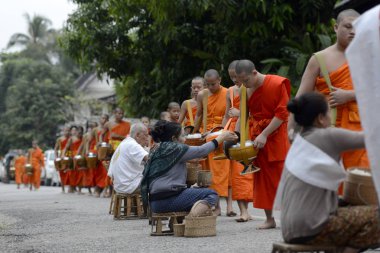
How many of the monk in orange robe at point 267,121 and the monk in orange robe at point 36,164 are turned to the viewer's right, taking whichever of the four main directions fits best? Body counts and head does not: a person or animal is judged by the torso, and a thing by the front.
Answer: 0

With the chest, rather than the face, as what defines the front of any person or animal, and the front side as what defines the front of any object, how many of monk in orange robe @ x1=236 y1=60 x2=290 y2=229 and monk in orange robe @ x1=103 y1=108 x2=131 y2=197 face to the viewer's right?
0

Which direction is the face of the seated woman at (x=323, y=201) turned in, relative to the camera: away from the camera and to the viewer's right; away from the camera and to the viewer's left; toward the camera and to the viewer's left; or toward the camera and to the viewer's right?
away from the camera and to the viewer's right

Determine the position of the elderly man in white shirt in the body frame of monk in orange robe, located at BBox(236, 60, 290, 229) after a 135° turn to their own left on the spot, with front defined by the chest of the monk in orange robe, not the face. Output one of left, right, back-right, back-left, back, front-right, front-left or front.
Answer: back-left

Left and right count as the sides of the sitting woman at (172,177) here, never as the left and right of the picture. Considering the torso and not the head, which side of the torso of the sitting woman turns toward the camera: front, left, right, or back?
right

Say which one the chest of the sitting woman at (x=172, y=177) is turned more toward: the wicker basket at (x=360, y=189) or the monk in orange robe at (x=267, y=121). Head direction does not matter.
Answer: the monk in orange robe

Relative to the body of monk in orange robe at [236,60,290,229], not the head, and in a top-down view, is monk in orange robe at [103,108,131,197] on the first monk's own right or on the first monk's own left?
on the first monk's own right

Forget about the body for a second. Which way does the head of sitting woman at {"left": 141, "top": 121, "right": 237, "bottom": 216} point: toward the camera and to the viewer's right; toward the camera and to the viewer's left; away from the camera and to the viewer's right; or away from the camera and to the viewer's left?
away from the camera and to the viewer's right

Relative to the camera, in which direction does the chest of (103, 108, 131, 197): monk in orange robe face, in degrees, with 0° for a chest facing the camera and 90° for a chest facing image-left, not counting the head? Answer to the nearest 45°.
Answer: approximately 0°
